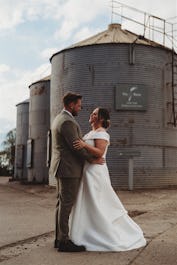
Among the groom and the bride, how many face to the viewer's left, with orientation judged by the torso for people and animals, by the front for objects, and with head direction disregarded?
1

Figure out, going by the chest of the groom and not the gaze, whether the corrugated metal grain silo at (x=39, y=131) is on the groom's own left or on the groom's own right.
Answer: on the groom's own left

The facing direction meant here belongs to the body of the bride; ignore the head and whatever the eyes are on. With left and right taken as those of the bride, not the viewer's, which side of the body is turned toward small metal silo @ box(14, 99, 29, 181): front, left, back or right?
right

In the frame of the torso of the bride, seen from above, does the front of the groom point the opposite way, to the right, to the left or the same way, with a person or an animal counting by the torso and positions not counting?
the opposite way

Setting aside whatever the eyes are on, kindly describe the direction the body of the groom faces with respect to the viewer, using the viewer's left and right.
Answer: facing to the right of the viewer

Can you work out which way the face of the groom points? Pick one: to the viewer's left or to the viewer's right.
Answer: to the viewer's right

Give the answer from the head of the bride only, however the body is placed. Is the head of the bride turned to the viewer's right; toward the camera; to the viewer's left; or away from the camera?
to the viewer's left

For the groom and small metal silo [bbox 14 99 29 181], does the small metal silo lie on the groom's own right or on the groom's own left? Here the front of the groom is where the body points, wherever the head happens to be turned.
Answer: on the groom's own left

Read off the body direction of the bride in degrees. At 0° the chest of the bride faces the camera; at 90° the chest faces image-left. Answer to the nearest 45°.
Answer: approximately 90°

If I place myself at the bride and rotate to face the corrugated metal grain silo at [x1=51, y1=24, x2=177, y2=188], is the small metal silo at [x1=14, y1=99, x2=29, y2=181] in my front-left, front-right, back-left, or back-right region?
front-left

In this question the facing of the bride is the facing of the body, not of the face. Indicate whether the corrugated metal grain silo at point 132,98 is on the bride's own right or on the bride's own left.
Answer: on the bride's own right

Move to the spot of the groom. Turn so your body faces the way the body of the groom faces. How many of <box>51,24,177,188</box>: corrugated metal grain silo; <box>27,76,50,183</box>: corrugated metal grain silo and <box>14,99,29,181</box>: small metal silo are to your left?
3
